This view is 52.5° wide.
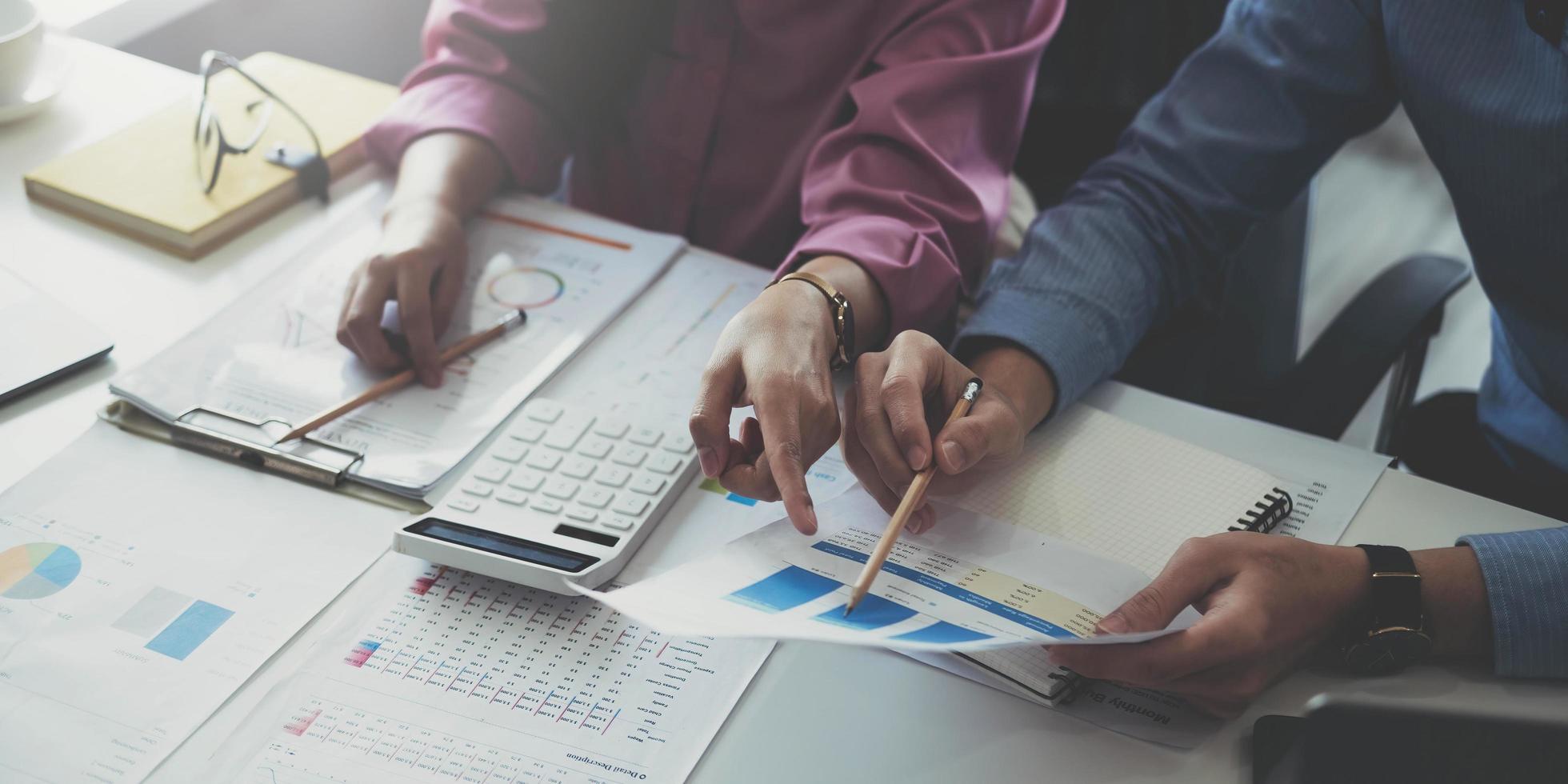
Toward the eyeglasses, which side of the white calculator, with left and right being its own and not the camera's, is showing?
left

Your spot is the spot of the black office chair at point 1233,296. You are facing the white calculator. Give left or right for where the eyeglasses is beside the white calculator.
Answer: right

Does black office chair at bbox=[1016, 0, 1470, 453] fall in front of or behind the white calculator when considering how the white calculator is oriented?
in front

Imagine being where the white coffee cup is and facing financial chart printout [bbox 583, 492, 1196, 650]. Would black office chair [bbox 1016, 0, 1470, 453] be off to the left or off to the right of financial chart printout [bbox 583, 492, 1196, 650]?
left

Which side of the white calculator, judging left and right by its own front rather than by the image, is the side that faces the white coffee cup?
left

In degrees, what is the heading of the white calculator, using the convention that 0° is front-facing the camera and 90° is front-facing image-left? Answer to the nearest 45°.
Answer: approximately 225°
